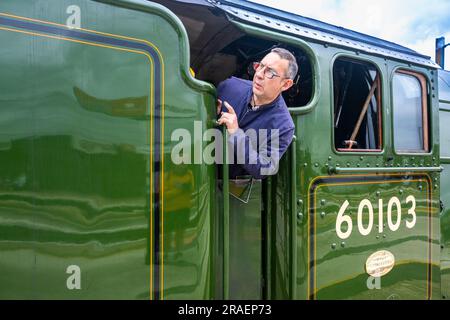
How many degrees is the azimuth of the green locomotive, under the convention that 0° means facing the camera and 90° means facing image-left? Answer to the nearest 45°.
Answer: approximately 225°
